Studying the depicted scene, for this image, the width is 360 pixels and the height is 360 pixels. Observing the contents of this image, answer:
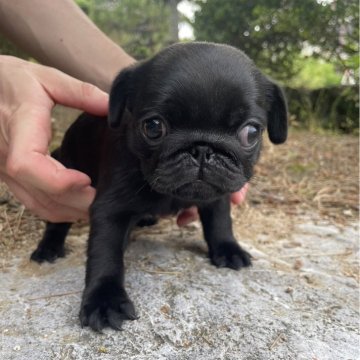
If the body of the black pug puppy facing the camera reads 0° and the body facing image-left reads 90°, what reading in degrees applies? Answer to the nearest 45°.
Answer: approximately 315°
